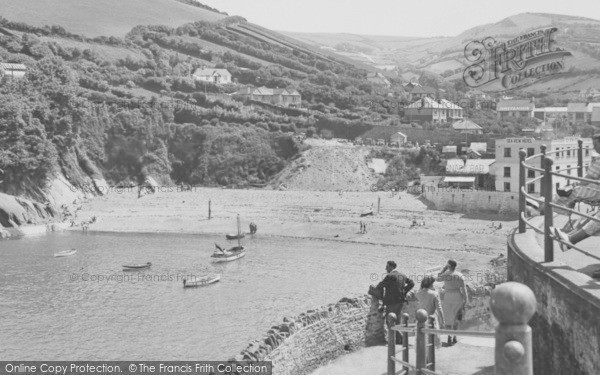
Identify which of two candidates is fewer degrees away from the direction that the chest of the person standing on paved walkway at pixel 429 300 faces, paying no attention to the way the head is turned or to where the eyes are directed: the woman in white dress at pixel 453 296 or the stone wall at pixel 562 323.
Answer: the woman in white dress

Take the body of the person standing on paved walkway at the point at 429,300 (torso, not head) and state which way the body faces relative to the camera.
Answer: away from the camera

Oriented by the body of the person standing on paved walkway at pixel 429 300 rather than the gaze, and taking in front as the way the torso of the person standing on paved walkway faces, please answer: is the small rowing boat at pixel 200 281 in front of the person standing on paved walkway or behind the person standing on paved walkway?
in front

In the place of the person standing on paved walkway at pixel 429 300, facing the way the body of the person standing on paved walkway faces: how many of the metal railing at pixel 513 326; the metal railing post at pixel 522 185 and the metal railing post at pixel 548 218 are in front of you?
0

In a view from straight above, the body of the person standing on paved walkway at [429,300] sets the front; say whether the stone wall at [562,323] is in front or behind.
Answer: behind

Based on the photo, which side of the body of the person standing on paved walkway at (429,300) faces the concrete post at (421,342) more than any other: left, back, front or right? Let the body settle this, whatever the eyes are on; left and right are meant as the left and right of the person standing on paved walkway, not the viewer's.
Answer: back
